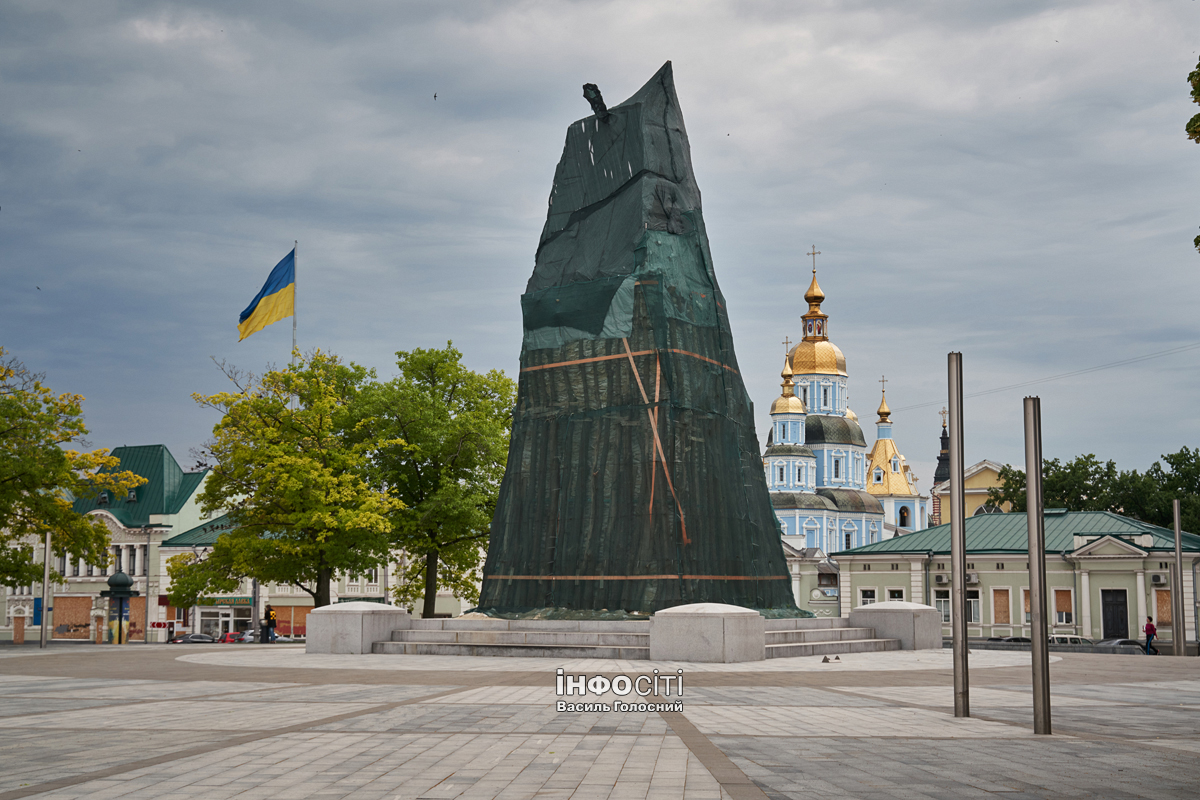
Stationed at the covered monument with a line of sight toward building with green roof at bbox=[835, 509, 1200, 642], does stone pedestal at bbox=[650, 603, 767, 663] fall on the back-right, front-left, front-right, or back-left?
back-right

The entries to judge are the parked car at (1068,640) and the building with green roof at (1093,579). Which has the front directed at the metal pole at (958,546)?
the building with green roof

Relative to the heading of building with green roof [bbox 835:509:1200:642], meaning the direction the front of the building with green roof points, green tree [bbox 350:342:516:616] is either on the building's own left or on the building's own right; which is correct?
on the building's own right

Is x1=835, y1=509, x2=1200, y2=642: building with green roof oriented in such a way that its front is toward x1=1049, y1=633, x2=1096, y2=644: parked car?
yes

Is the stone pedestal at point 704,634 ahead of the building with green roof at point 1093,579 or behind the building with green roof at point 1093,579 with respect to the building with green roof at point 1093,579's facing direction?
ahead

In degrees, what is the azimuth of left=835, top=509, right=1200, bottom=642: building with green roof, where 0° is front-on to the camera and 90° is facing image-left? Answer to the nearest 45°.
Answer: approximately 0°
